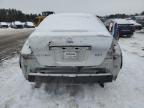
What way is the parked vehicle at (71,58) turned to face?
away from the camera
